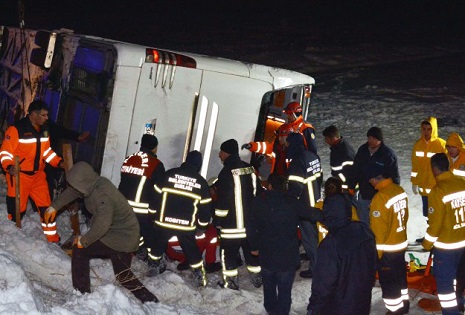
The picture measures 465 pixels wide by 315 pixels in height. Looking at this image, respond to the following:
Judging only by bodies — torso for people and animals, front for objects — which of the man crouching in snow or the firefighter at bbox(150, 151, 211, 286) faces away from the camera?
the firefighter

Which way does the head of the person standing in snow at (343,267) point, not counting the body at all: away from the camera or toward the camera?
away from the camera

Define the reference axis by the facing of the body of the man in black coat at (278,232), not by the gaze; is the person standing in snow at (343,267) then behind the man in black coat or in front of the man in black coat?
behind

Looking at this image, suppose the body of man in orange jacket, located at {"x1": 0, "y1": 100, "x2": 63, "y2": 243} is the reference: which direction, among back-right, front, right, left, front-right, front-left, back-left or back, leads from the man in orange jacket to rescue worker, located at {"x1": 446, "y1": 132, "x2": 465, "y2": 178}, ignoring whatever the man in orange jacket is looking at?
front-left

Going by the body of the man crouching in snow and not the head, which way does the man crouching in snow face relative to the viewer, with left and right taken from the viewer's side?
facing to the left of the viewer

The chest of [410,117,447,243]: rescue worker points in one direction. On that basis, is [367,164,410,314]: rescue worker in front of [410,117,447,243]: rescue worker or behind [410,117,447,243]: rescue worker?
in front

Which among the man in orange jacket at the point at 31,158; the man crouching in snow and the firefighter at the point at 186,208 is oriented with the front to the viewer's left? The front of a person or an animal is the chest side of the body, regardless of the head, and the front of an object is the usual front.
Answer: the man crouching in snow

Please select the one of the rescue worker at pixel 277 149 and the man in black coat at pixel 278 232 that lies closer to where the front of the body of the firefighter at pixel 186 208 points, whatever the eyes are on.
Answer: the rescue worker

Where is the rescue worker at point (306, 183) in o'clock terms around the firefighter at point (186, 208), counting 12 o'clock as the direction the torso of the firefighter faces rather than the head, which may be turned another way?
The rescue worker is roughly at 2 o'clock from the firefighter.

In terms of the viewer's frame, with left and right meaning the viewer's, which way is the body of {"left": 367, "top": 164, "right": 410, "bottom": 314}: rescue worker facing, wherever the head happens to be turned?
facing away from the viewer and to the left of the viewer

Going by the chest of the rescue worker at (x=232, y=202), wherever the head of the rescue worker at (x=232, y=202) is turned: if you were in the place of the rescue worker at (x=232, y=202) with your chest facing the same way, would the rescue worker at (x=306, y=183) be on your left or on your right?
on your right

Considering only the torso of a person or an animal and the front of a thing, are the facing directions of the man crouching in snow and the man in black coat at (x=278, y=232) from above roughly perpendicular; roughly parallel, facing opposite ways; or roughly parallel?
roughly perpendicular

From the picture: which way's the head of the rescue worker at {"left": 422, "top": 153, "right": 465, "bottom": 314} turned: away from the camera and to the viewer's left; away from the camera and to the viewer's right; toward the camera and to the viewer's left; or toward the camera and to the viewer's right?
away from the camera and to the viewer's left

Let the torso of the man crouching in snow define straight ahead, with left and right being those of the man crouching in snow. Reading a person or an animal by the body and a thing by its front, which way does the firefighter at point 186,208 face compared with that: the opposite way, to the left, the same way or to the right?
to the right

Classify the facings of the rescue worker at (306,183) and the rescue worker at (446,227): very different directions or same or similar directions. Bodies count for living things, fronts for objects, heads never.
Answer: same or similar directions
